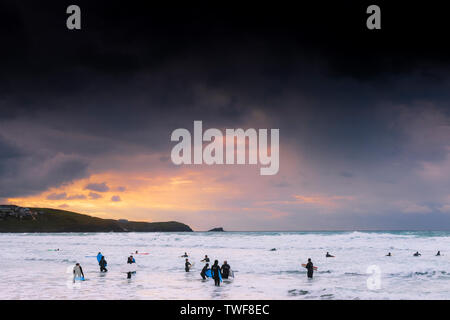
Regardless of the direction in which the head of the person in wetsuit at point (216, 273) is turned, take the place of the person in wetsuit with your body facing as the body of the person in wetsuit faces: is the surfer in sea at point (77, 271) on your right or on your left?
on your left

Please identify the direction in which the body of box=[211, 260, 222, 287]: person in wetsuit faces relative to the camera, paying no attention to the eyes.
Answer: away from the camera
